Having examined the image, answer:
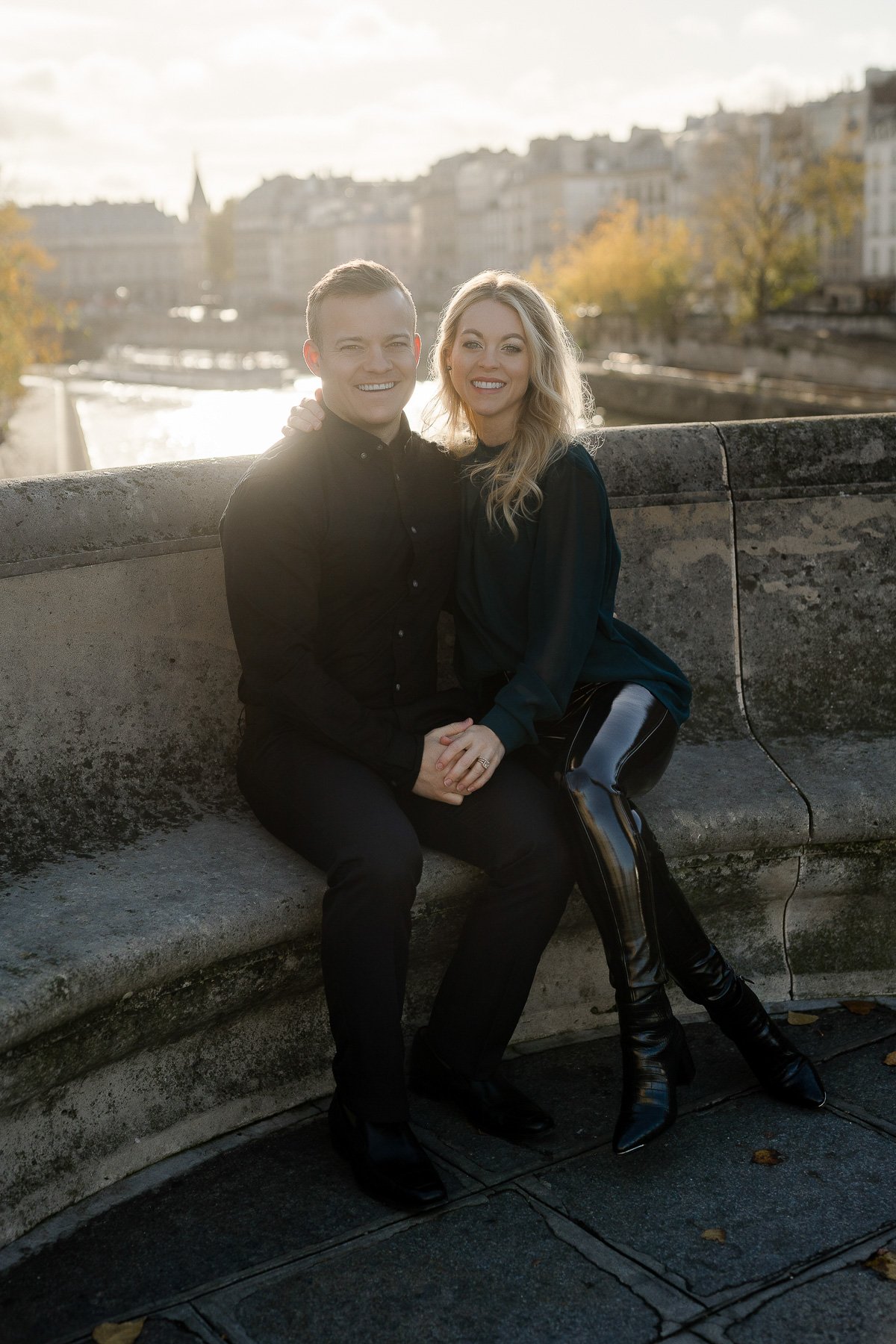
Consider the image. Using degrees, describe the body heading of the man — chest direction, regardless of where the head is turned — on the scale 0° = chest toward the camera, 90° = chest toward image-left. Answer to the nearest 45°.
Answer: approximately 315°

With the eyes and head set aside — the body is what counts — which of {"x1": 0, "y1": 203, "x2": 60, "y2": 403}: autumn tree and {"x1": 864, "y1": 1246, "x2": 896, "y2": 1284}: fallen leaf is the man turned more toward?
the fallen leaf

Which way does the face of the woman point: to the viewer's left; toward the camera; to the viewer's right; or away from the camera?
toward the camera

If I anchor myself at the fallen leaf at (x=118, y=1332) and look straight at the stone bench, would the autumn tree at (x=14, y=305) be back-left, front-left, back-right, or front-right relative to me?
front-left

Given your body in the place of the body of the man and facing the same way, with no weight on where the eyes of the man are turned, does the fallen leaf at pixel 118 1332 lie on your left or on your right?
on your right

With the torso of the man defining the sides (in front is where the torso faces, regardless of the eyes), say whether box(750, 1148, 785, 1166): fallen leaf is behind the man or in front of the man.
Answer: in front

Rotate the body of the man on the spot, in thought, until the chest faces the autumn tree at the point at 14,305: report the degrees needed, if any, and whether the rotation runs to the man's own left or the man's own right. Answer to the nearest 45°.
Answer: approximately 135° to the man's own left
